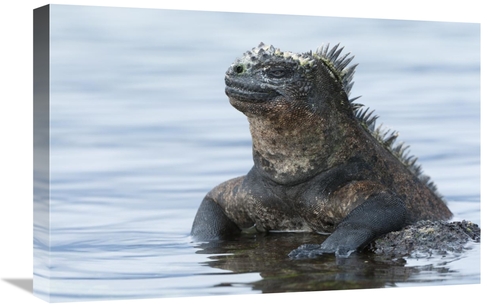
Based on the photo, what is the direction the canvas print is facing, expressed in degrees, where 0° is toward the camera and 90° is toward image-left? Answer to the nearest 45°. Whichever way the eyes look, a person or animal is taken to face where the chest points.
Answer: approximately 315°
